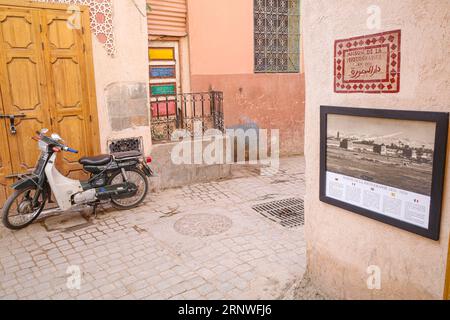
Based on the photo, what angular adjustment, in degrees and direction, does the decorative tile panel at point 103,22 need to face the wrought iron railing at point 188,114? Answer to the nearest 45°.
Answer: approximately 135° to its left

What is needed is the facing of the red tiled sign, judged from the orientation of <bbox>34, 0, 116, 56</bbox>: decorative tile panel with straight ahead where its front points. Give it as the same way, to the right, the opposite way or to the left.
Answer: to the right

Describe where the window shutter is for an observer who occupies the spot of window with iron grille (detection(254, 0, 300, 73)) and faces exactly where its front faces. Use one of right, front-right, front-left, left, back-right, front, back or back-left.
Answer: front-right

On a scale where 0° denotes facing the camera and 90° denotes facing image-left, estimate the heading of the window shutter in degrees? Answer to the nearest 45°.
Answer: approximately 0°

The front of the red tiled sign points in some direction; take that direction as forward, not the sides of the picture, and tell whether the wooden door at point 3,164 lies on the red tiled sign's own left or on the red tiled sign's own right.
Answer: on the red tiled sign's own right

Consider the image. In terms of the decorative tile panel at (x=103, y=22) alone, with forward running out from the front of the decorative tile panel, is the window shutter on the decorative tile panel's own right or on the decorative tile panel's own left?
on the decorative tile panel's own left

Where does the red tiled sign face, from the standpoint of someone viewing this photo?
facing the viewer and to the left of the viewer

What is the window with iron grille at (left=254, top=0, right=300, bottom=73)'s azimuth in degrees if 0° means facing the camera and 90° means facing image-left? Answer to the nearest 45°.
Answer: approximately 0°

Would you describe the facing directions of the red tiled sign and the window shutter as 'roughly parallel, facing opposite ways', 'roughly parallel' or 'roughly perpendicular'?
roughly perpendicular

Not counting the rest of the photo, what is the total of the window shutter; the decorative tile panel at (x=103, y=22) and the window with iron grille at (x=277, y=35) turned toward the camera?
3

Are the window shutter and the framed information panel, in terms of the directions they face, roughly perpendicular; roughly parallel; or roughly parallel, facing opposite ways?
roughly perpendicular

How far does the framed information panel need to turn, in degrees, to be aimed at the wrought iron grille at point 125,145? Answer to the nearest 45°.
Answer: approximately 90° to its right

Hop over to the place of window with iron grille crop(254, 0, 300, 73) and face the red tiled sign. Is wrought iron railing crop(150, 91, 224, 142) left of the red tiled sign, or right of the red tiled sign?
right
